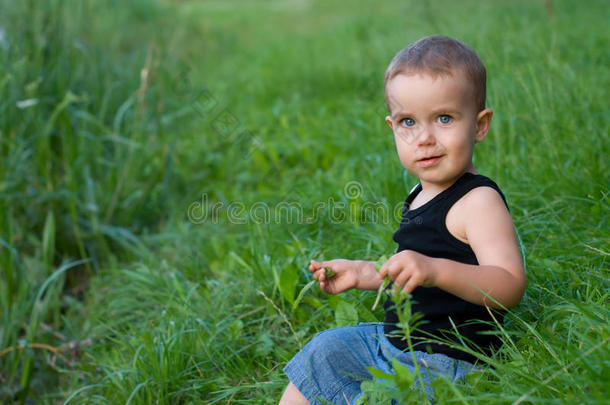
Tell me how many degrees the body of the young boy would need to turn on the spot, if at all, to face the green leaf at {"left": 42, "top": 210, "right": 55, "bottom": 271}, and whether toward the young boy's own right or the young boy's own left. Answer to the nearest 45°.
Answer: approximately 90° to the young boy's own right

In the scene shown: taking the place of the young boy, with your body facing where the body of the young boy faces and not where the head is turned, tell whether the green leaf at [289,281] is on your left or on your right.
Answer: on your right

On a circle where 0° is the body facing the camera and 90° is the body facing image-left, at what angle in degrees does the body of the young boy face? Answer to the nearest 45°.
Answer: approximately 45°
